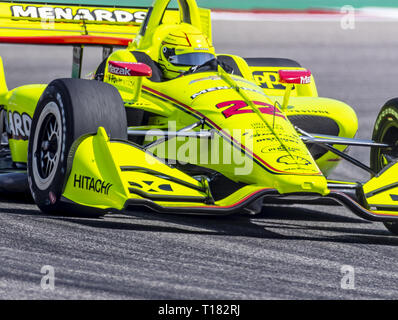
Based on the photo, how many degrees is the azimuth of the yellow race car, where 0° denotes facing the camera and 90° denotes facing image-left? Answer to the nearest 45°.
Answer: approximately 315°
